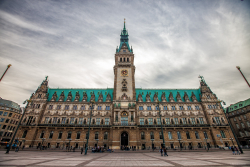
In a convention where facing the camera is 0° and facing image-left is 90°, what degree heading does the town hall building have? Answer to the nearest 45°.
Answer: approximately 0°
